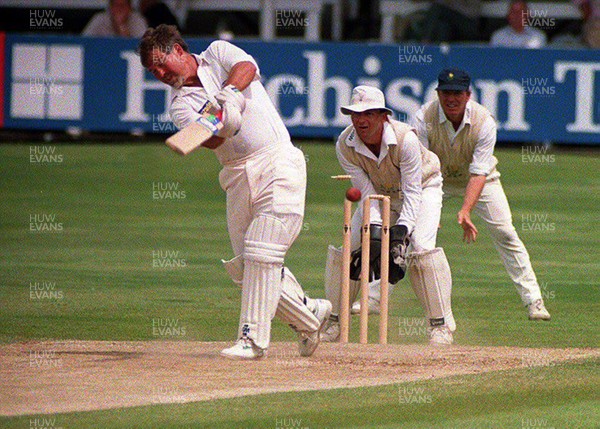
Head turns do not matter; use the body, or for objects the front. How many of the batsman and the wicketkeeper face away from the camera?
0

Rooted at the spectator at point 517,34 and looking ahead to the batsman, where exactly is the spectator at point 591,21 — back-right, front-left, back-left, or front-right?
back-left

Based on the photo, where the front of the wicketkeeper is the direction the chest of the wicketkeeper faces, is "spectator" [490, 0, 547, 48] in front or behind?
behind

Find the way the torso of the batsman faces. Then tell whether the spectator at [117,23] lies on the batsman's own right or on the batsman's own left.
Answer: on the batsman's own right

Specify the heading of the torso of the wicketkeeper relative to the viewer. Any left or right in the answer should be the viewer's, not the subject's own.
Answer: facing the viewer and to the left of the viewer

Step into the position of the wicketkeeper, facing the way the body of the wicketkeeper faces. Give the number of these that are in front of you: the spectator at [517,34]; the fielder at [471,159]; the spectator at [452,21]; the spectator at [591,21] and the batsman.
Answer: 1

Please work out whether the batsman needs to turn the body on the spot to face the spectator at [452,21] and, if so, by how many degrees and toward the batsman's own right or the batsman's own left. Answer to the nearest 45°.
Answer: approximately 135° to the batsman's own right

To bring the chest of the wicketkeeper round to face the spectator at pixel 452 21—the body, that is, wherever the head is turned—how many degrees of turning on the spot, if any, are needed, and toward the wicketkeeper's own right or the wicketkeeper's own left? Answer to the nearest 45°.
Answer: approximately 135° to the wicketkeeper's own right
